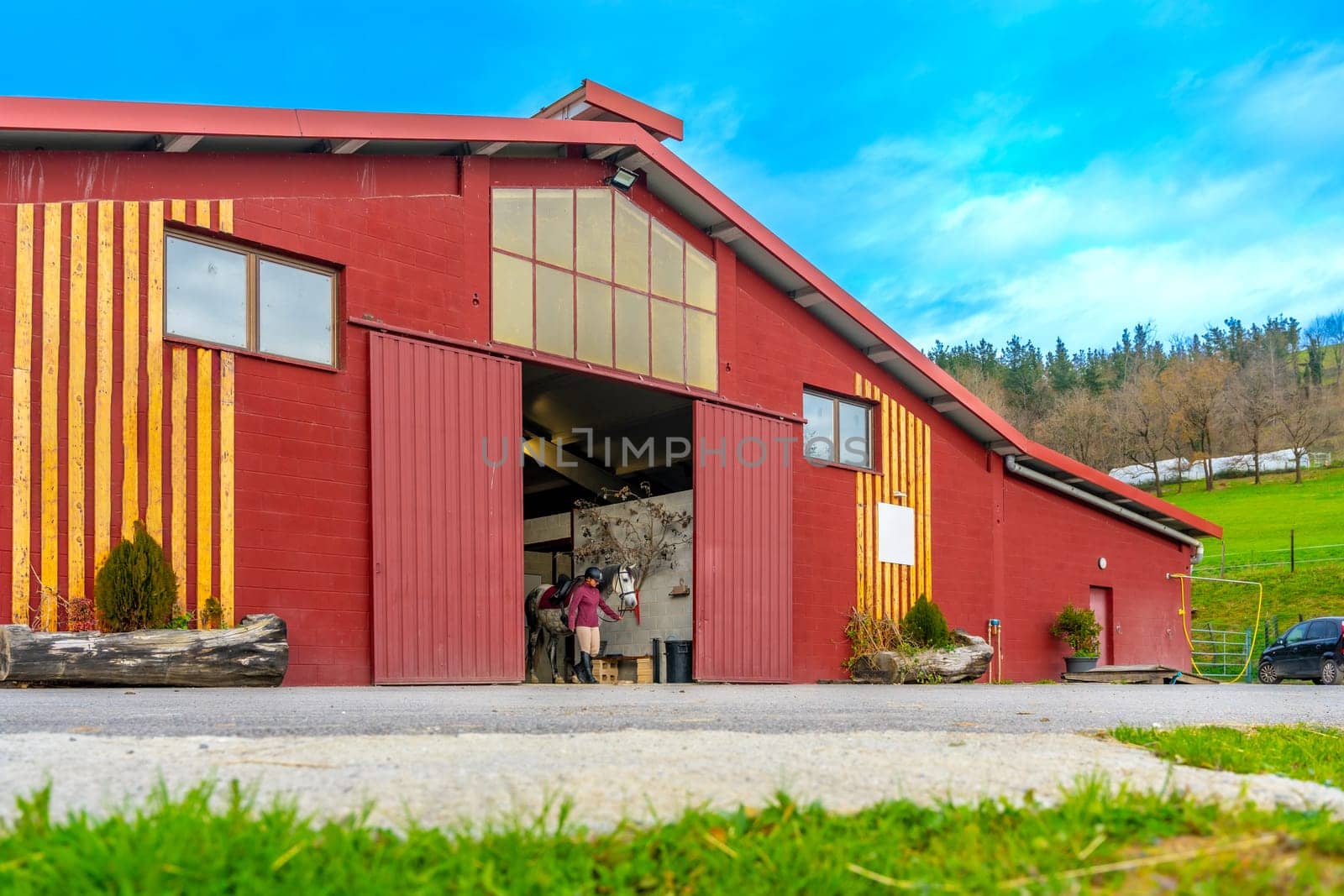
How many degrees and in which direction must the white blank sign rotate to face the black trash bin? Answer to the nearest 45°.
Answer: approximately 90° to its right

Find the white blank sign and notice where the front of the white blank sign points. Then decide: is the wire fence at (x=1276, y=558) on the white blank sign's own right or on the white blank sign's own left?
on the white blank sign's own left

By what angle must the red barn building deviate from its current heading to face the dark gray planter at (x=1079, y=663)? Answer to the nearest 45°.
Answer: approximately 90° to its left

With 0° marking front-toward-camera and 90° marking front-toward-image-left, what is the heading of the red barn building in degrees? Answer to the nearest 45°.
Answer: approximately 315°

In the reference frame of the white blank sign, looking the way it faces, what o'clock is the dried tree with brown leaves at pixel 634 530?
The dried tree with brown leaves is roughly at 4 o'clock from the white blank sign.

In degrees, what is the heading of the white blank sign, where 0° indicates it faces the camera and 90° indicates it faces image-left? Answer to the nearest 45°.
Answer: approximately 315°
